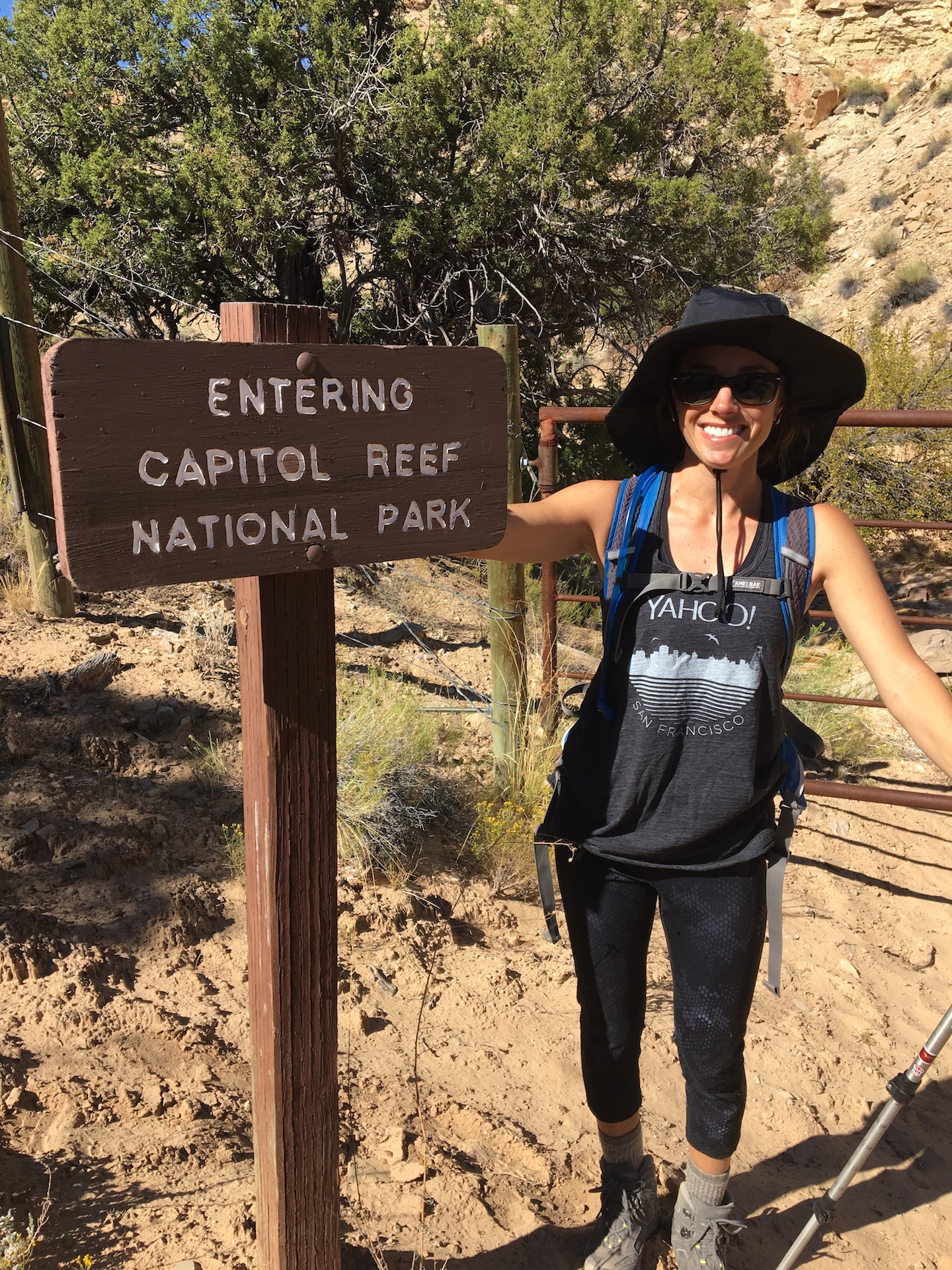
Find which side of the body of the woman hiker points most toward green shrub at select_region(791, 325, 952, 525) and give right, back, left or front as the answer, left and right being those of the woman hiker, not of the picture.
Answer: back

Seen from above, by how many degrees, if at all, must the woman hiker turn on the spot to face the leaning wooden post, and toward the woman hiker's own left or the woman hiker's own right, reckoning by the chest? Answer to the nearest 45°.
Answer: approximately 135° to the woman hiker's own right

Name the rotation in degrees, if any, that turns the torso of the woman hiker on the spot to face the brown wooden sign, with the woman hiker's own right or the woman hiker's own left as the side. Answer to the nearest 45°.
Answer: approximately 45° to the woman hiker's own right

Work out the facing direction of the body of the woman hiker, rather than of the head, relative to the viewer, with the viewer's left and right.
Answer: facing the viewer

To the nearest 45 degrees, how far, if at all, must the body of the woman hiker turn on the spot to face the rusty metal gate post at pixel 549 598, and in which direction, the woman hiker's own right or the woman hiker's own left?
approximately 180°

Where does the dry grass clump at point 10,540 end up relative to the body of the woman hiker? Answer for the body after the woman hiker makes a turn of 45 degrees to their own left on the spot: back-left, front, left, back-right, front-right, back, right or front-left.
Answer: back

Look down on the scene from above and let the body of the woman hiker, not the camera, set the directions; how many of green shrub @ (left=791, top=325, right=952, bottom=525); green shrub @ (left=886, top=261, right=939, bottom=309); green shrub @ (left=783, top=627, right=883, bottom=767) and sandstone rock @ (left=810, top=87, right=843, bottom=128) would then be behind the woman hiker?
4

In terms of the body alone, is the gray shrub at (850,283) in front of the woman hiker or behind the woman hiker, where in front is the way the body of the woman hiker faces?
behind

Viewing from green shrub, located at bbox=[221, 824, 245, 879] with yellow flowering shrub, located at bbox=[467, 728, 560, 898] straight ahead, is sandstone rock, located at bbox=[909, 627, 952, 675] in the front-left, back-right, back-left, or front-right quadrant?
front-left

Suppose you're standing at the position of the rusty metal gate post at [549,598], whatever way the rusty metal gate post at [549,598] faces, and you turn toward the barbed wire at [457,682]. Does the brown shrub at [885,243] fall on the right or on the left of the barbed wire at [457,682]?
right

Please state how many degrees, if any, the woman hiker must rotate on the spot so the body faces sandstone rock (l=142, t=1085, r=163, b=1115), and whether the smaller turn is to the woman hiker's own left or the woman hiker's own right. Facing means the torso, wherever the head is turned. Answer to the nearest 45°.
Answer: approximately 90° to the woman hiker's own right

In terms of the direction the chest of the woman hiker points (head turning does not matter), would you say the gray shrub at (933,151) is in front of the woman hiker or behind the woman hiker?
behind

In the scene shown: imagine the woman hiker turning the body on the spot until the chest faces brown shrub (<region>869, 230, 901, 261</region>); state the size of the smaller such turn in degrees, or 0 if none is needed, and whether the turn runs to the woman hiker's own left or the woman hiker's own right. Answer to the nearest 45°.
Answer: approximately 180°

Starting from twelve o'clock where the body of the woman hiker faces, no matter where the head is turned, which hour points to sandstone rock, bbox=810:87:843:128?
The sandstone rock is roughly at 6 o'clock from the woman hiker.

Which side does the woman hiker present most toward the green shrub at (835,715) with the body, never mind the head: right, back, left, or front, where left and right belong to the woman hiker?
back

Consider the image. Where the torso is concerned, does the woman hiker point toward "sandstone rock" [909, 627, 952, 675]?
no

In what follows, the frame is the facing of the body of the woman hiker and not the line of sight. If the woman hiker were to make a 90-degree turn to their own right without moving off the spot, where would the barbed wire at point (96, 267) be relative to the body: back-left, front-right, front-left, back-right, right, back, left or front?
front-right

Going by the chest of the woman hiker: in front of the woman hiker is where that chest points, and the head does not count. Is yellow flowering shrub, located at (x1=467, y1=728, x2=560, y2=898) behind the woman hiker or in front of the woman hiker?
behind
